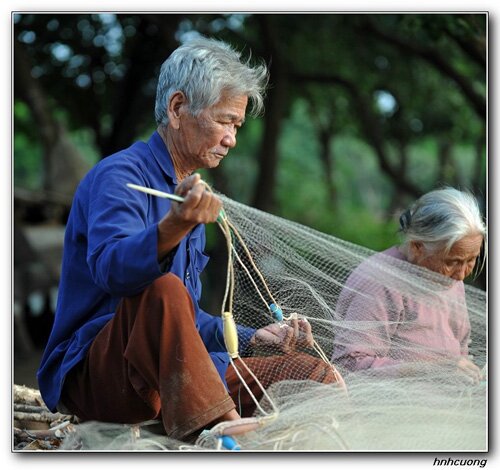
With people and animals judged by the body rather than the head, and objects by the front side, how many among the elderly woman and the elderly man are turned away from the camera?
0

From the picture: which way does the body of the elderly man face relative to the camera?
to the viewer's right

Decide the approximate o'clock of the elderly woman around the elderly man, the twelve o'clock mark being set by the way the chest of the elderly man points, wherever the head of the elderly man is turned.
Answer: The elderly woman is roughly at 11 o'clock from the elderly man.

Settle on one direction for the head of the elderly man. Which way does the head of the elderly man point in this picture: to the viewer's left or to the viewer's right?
to the viewer's right

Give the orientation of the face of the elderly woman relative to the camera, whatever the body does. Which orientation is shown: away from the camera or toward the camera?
toward the camera
